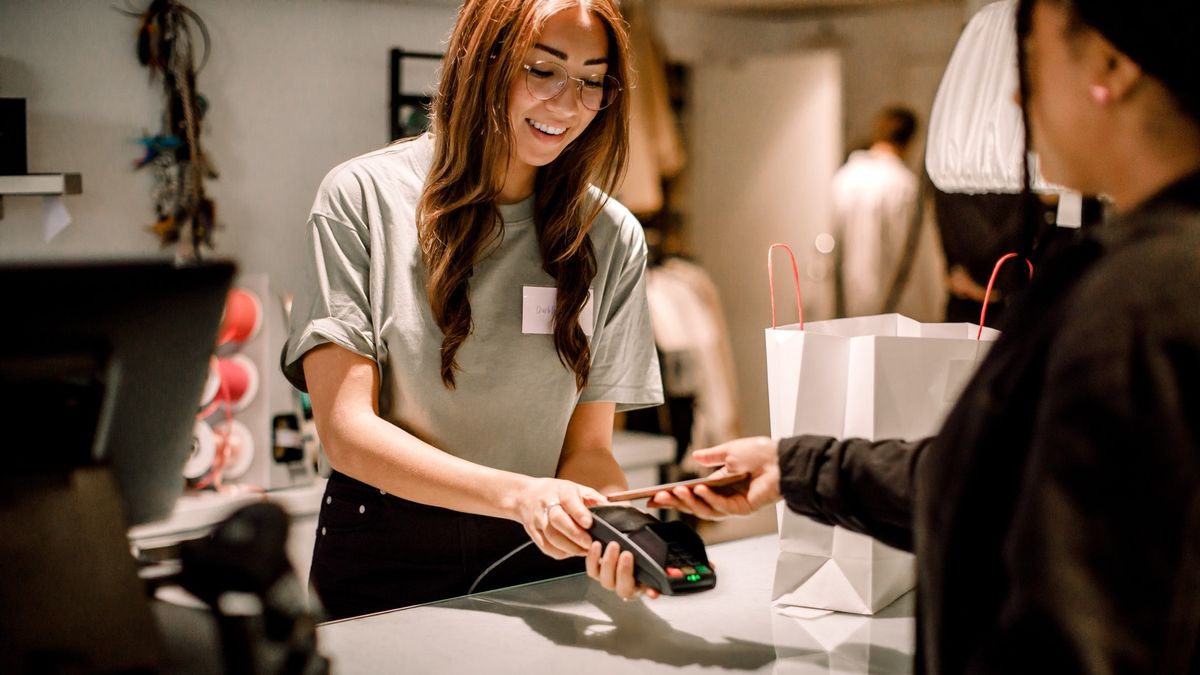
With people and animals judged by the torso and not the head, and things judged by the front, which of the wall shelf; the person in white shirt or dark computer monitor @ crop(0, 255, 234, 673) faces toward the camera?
the wall shelf

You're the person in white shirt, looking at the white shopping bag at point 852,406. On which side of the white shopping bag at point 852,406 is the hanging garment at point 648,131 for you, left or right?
right

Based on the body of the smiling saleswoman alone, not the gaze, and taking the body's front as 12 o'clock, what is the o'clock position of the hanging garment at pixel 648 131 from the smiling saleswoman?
The hanging garment is roughly at 8 o'clock from the smiling saleswoman.

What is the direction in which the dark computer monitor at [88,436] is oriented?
away from the camera

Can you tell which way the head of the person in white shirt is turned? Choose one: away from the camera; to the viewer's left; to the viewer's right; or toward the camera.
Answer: away from the camera

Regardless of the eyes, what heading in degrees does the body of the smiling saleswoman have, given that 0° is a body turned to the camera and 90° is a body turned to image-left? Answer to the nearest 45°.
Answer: approximately 315°

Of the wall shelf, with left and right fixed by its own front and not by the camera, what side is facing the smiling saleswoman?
front

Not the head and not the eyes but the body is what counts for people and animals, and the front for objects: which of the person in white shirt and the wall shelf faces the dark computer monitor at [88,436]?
the wall shelf
